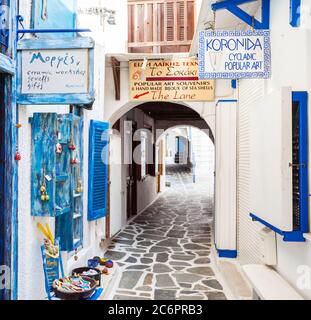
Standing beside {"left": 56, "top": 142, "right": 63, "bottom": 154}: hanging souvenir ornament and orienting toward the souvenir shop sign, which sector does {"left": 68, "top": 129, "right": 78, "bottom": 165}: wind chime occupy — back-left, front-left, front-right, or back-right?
front-left

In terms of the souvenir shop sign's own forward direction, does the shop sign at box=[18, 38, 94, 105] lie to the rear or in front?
in front

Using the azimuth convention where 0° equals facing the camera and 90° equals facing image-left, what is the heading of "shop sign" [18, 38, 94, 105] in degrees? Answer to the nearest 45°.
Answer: approximately 0°

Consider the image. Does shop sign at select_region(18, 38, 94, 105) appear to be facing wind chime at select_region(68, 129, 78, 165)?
no

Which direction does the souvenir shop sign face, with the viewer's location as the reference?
facing the viewer

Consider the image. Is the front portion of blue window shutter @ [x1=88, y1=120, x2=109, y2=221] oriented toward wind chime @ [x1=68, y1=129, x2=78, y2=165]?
no

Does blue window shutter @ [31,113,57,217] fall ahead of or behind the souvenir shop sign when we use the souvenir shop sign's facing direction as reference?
ahead

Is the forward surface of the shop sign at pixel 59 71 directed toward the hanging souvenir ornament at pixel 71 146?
no

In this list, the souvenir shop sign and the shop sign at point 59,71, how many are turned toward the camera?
2
